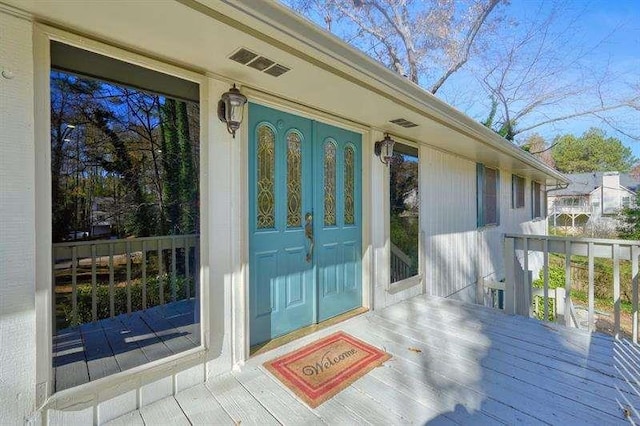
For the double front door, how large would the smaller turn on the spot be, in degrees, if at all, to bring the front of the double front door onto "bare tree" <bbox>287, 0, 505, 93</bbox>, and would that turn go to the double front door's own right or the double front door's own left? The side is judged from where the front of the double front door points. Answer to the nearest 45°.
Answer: approximately 90° to the double front door's own left

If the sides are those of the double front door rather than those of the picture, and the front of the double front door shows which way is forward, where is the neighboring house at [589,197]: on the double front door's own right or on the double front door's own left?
on the double front door's own left

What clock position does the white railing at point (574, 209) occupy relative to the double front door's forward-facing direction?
The white railing is roughly at 9 o'clock from the double front door.

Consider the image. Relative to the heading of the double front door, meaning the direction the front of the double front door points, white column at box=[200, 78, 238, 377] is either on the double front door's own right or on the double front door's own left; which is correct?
on the double front door's own right

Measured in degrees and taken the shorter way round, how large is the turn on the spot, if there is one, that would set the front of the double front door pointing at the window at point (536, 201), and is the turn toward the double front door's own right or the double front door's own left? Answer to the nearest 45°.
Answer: approximately 90° to the double front door's own left

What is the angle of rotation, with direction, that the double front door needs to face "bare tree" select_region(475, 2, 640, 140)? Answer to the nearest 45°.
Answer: approximately 90° to its left

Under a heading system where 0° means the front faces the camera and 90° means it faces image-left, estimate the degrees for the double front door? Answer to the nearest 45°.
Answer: approximately 315°
